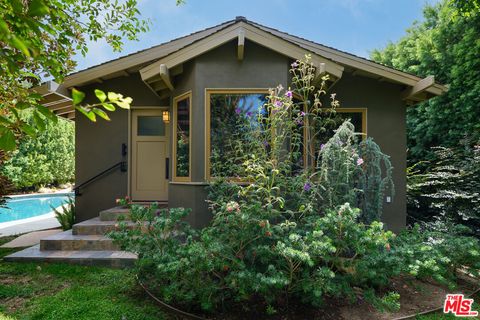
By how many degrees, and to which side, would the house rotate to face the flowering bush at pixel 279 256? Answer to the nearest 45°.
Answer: approximately 45° to its left

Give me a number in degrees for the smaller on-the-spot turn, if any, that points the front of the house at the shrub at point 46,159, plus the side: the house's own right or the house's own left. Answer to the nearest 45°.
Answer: approximately 135° to the house's own right

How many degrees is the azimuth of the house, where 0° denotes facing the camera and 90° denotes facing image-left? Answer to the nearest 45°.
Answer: approximately 0°

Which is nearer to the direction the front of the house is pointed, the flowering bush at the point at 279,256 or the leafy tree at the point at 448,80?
the flowering bush

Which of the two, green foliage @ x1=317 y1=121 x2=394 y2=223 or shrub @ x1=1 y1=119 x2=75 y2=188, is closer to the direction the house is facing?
the green foliage

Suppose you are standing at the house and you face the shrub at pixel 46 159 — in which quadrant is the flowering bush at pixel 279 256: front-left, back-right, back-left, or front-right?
back-left

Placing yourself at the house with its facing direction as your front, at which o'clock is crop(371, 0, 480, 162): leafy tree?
The leafy tree is roughly at 8 o'clock from the house.

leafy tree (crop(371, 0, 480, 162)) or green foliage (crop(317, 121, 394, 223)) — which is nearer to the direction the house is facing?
the green foliage
